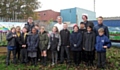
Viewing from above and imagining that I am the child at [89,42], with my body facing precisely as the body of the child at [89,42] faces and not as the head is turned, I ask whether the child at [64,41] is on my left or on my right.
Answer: on my right

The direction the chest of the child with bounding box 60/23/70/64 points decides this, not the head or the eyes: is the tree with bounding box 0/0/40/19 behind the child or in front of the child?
behind

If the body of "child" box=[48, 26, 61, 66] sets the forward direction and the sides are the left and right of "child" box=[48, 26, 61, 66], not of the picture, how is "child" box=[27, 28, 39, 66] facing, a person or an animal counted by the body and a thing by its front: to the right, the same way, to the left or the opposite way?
the same way

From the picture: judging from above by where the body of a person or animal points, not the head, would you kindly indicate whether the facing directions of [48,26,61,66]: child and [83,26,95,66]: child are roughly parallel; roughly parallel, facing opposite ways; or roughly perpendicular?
roughly parallel

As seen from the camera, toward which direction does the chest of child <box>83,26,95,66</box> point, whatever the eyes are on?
toward the camera

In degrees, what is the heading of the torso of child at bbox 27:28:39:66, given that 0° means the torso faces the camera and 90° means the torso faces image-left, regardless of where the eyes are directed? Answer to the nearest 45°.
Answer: approximately 0°

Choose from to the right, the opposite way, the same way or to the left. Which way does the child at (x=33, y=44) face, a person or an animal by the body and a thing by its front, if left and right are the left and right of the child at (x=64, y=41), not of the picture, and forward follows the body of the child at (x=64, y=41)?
the same way

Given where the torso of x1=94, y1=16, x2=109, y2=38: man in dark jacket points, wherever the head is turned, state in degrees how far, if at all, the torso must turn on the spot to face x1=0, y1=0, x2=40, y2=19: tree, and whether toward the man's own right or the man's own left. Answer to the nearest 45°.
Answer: approximately 135° to the man's own right

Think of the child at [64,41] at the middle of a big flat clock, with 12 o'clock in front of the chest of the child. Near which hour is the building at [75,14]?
The building is roughly at 6 o'clock from the child.

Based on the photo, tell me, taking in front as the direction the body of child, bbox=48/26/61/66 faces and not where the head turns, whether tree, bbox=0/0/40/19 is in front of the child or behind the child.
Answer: behind

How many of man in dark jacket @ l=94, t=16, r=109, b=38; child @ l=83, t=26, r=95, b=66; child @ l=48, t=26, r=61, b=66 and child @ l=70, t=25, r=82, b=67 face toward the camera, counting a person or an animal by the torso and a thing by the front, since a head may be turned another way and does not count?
4

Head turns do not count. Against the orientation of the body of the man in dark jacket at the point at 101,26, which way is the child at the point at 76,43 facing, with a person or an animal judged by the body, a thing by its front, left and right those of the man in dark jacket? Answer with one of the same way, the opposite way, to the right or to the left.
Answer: the same way

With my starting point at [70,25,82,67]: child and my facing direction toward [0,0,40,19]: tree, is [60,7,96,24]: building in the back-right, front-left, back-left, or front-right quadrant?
front-right

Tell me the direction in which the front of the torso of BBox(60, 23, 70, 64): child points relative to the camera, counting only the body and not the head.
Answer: toward the camera

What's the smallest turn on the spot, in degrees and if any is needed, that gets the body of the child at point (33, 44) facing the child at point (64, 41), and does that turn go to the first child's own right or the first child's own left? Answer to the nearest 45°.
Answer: approximately 90° to the first child's own left
